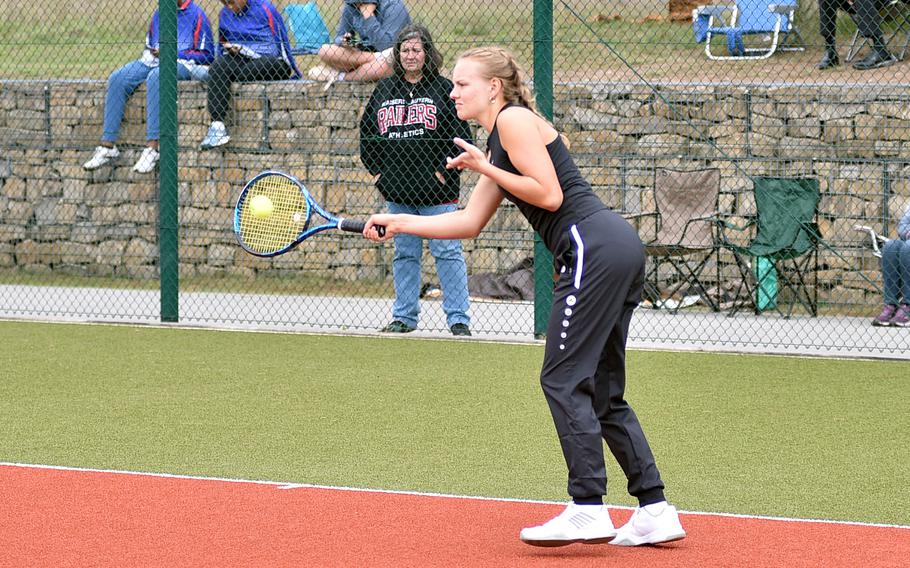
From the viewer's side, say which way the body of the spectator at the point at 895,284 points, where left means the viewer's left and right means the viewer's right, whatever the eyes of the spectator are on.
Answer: facing the viewer and to the left of the viewer

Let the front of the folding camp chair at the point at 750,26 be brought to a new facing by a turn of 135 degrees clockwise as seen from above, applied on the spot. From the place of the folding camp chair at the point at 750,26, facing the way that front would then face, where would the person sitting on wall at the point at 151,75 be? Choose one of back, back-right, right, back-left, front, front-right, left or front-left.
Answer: left

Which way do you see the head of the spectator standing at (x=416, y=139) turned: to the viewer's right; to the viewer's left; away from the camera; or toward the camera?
toward the camera

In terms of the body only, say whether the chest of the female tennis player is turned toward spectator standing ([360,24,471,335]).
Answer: no

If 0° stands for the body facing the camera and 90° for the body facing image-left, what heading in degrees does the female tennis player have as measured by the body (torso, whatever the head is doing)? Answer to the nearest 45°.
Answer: approximately 90°

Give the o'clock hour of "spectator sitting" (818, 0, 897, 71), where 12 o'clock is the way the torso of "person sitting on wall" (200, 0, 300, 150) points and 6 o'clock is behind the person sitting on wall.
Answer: The spectator sitting is roughly at 8 o'clock from the person sitting on wall.

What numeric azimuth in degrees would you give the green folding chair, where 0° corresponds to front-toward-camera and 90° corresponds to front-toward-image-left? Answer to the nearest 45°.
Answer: approximately 45°

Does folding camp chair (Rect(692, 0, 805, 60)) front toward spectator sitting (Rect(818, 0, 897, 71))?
no

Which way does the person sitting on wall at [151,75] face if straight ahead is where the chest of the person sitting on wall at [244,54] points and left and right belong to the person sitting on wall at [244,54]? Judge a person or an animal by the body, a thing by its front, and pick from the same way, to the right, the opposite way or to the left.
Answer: the same way

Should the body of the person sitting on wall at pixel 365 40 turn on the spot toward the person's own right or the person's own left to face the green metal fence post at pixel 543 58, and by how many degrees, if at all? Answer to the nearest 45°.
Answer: approximately 90° to the person's own left

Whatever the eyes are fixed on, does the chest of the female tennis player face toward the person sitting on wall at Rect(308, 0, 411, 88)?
no

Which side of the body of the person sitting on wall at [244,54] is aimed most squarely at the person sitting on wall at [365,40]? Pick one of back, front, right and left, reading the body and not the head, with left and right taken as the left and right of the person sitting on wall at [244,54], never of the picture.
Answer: left

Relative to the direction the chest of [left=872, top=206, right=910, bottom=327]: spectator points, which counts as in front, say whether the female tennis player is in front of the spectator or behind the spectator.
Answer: in front

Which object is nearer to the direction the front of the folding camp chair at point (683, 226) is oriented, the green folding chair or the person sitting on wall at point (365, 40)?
the person sitting on wall

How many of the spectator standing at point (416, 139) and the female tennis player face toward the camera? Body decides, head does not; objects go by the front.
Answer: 1

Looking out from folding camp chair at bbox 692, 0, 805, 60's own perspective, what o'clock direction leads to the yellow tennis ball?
The yellow tennis ball is roughly at 11 o'clock from the folding camp chair.
